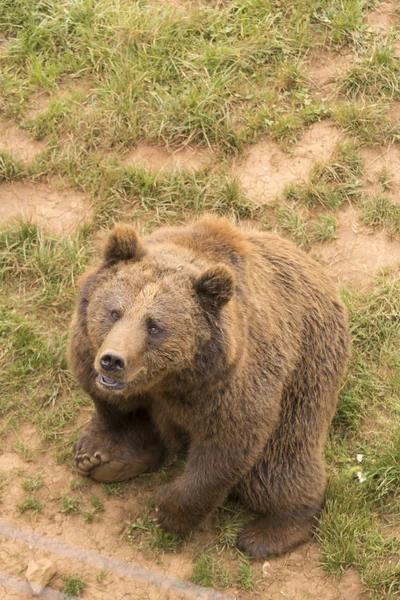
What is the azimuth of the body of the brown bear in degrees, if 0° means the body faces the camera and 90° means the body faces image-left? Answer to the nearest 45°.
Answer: approximately 45°
